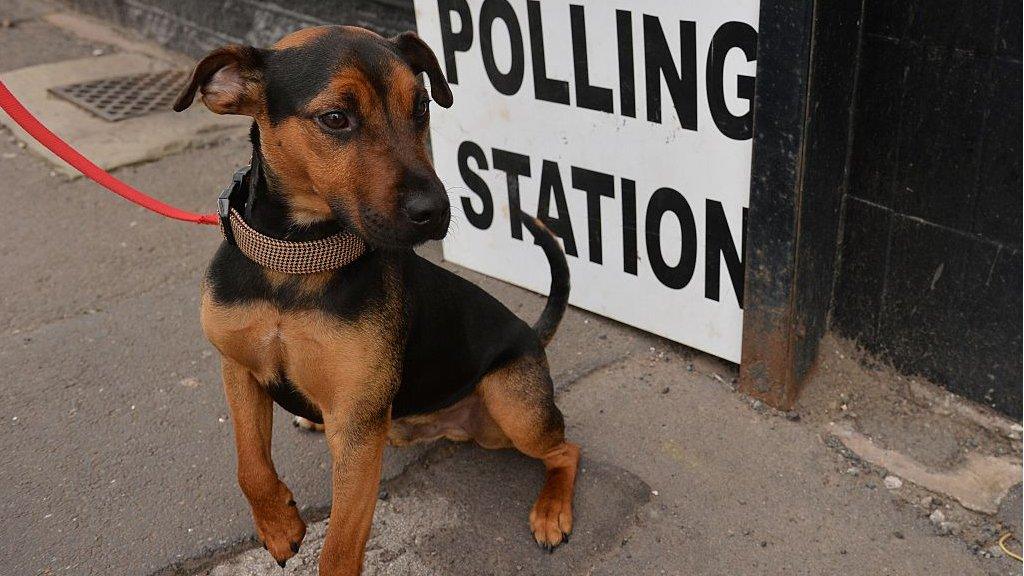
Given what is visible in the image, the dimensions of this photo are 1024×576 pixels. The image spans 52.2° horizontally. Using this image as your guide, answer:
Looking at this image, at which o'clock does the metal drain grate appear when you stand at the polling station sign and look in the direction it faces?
The metal drain grate is roughly at 3 o'clock from the polling station sign.

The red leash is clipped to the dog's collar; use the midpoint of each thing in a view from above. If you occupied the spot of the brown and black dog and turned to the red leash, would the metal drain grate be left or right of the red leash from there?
right

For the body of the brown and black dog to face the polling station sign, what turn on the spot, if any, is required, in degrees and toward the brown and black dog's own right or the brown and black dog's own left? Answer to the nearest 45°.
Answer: approximately 180°

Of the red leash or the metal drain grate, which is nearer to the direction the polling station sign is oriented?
the red leash

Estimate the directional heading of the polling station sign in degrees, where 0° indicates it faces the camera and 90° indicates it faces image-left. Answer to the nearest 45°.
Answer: approximately 45°

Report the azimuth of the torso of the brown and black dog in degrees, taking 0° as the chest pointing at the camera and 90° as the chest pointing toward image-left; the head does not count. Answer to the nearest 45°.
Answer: approximately 45°

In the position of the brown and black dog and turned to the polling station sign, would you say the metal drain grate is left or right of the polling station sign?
left

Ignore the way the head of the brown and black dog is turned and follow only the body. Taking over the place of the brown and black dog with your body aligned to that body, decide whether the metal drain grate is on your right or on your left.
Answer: on your right

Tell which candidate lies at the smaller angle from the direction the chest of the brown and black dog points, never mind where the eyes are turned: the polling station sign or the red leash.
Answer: the red leash

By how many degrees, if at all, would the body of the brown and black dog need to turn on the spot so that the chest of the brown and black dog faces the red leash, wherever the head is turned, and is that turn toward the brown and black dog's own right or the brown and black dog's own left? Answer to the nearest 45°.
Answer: approximately 90° to the brown and black dog's own right
